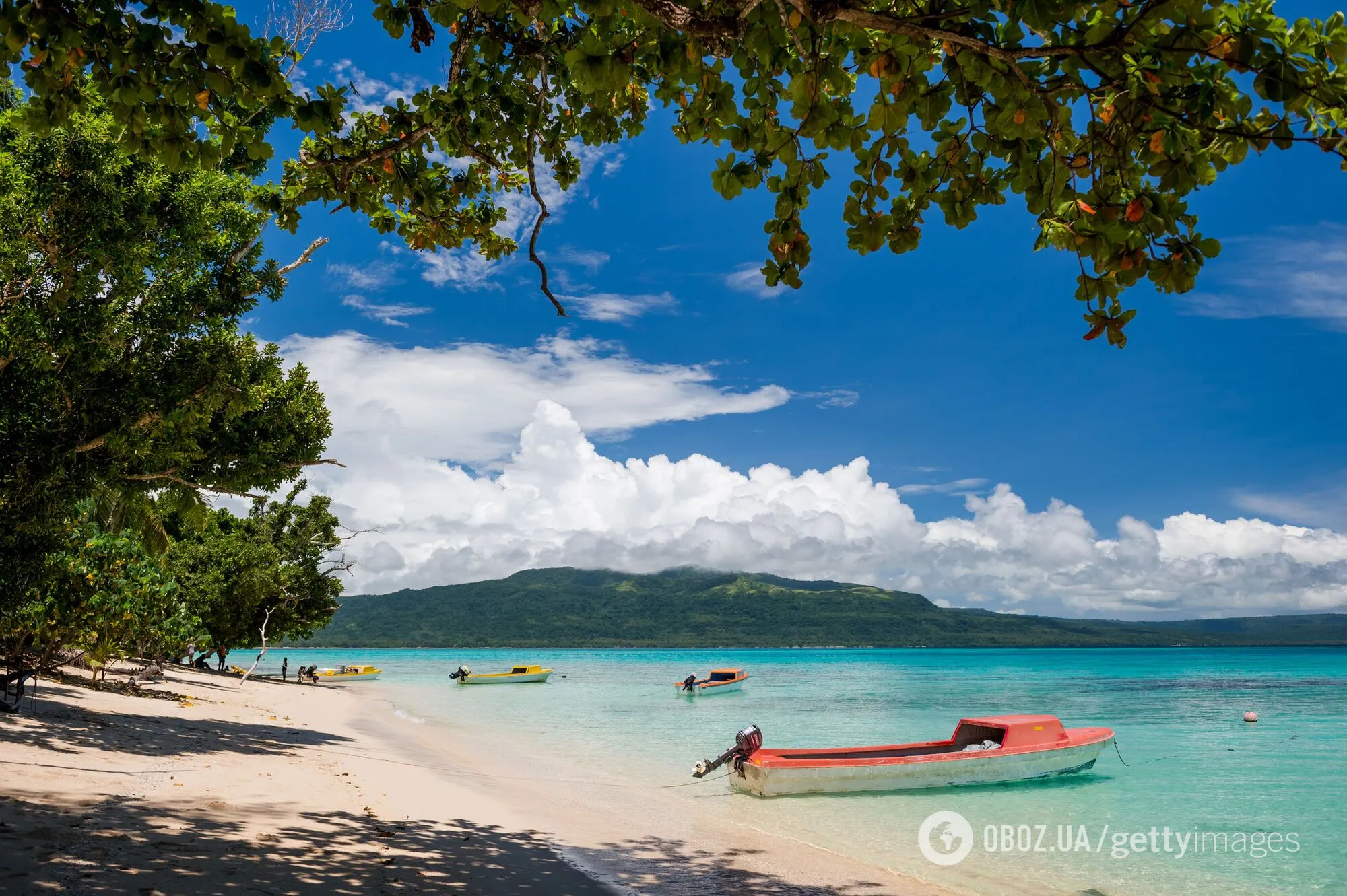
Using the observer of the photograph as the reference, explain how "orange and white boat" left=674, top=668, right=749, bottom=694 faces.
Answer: facing away from the viewer and to the right of the viewer

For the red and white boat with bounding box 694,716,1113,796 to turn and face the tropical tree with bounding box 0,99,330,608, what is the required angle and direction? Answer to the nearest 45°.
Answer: approximately 180°

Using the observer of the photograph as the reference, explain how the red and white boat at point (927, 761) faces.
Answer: facing away from the viewer and to the right of the viewer

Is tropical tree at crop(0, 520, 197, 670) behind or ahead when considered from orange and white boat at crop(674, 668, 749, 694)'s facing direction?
behind

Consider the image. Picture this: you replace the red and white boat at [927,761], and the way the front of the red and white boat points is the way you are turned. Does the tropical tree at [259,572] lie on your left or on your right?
on your left
